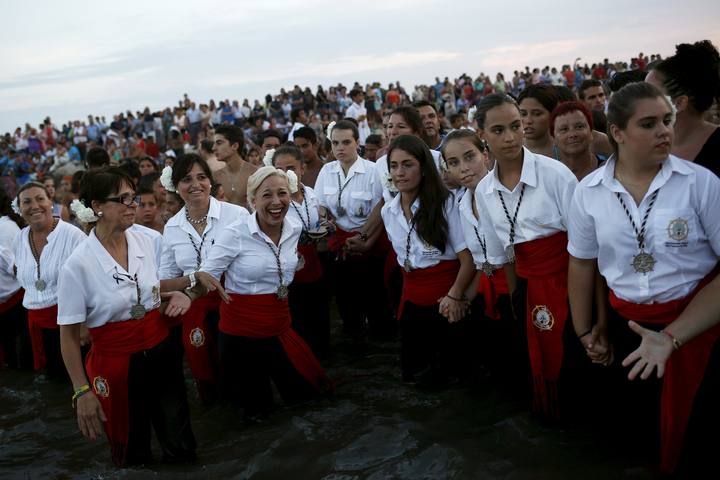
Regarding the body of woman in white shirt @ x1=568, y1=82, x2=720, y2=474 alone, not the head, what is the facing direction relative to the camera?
toward the camera

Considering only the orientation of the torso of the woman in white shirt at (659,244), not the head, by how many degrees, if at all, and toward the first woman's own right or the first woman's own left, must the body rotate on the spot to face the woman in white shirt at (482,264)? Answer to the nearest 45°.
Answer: approximately 135° to the first woman's own right

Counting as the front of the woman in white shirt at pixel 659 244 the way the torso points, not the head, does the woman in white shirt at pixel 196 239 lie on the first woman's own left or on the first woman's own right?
on the first woman's own right

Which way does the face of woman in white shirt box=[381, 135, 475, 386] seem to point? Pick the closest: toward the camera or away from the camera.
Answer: toward the camera

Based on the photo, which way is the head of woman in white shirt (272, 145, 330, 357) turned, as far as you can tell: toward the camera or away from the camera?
toward the camera

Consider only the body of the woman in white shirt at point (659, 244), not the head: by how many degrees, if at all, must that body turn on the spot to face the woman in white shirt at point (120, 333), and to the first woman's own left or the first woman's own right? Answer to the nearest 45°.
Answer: approximately 90° to the first woman's own right

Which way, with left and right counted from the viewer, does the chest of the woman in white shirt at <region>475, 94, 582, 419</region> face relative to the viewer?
facing the viewer and to the left of the viewer

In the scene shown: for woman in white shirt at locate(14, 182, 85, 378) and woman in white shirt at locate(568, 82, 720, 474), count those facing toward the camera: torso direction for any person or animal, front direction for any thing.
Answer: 2

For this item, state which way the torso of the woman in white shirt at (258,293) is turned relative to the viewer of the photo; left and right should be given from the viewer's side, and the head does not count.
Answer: facing the viewer and to the right of the viewer

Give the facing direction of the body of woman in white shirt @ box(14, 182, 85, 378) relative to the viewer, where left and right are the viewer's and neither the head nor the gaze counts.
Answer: facing the viewer

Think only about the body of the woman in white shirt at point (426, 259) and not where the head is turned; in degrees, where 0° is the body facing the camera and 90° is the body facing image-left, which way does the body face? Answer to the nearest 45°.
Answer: approximately 45°
